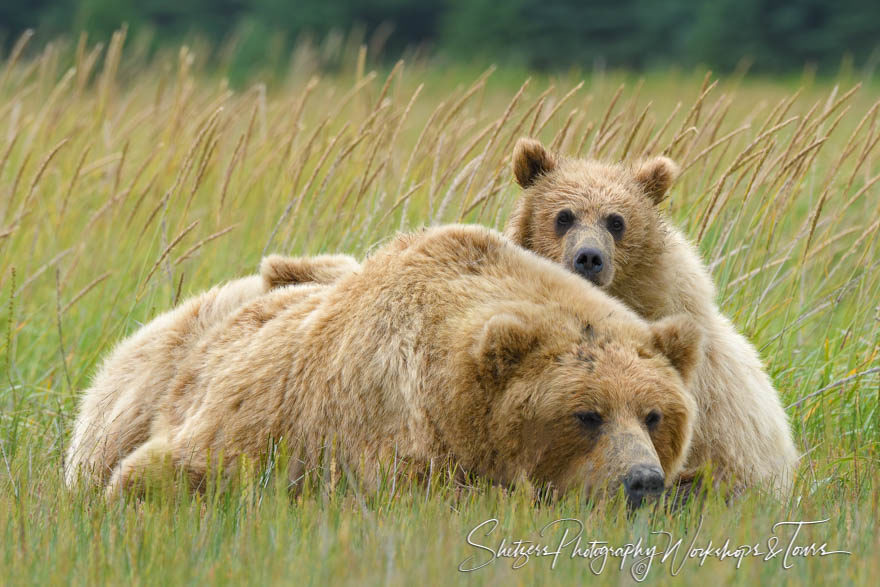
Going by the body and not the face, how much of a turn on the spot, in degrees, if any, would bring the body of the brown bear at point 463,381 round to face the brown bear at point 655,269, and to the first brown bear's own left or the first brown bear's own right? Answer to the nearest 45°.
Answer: approximately 90° to the first brown bear's own left

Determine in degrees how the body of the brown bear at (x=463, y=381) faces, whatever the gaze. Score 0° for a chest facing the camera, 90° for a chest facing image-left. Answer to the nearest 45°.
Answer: approximately 315°
